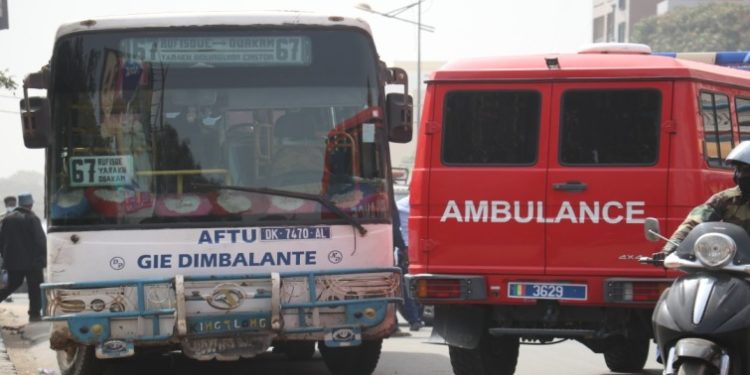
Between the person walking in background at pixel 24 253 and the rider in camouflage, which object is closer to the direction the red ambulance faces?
the person walking in background

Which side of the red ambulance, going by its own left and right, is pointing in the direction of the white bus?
left

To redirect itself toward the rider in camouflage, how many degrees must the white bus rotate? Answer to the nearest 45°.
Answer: approximately 45° to its left

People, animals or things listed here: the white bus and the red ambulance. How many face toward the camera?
1

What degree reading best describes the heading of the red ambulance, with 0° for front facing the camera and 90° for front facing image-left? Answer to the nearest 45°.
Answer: approximately 180°

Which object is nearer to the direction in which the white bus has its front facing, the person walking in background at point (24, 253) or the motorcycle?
the motorcycle

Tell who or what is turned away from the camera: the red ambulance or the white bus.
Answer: the red ambulance

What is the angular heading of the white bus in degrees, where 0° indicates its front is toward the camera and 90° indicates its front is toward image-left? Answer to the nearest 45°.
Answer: approximately 0°
